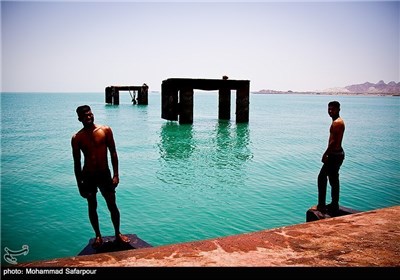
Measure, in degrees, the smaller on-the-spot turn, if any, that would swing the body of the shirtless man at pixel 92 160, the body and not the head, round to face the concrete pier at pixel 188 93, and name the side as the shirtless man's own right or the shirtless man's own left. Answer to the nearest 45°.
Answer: approximately 180°

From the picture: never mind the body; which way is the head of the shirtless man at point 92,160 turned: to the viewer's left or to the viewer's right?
to the viewer's right

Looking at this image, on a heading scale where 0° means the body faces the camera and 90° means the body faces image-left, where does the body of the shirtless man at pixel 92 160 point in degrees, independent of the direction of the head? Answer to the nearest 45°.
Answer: approximately 0°

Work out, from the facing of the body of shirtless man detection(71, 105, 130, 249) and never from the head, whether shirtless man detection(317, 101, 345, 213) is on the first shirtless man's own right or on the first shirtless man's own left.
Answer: on the first shirtless man's own left
